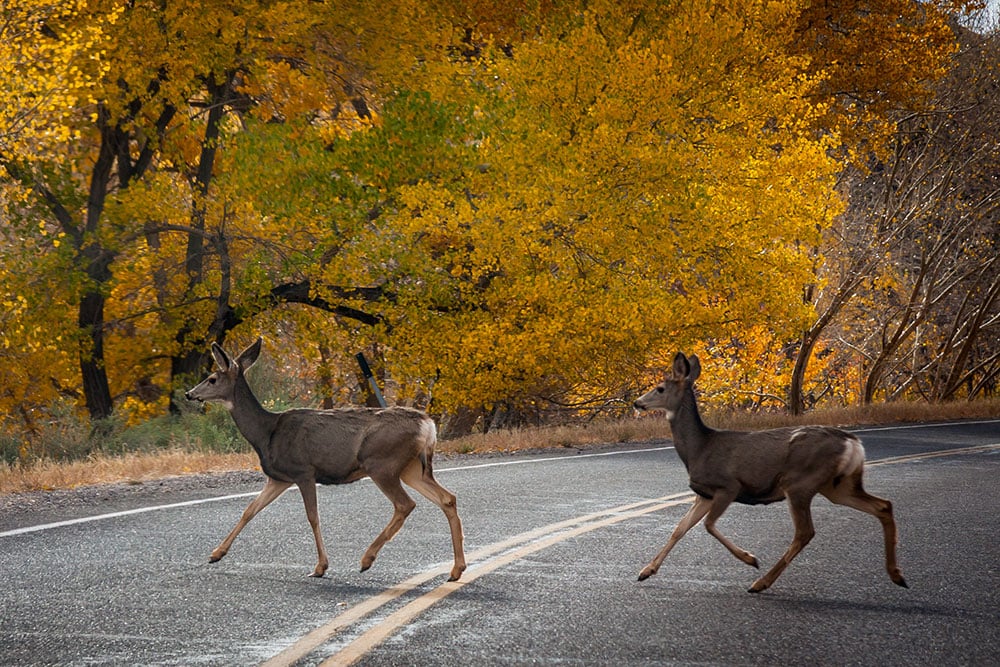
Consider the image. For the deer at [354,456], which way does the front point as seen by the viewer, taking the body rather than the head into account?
to the viewer's left

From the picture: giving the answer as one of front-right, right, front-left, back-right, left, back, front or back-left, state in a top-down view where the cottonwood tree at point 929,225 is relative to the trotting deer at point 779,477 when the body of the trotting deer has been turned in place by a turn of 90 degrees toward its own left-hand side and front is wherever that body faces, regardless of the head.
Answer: back

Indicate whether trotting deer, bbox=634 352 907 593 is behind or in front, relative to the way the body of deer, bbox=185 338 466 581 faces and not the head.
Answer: behind

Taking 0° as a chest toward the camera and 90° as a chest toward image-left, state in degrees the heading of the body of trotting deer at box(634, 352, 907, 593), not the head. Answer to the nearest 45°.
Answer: approximately 90°

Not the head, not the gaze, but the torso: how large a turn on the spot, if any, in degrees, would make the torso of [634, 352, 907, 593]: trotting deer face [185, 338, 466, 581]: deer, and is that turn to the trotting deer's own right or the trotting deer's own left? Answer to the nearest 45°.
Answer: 0° — it already faces it

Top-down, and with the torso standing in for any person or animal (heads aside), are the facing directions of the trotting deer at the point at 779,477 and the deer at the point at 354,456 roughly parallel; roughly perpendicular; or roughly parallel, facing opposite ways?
roughly parallel

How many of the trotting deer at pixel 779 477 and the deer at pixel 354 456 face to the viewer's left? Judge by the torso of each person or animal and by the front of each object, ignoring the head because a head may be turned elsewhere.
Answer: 2
